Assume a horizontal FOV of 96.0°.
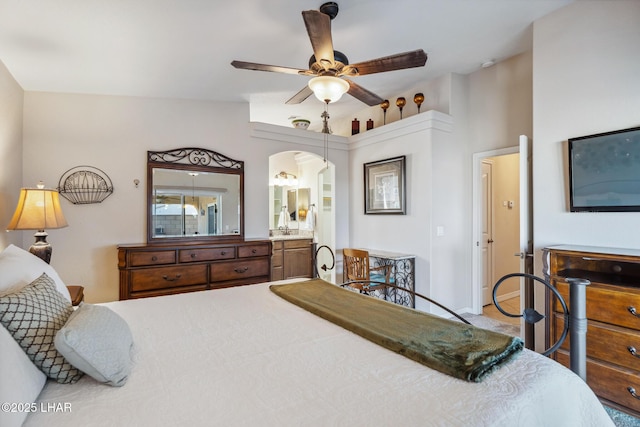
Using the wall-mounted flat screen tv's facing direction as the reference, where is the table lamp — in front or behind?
in front

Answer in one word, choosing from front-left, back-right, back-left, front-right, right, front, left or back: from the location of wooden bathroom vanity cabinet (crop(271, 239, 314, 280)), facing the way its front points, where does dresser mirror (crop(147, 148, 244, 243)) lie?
front-right

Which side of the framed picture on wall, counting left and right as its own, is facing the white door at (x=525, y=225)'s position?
left

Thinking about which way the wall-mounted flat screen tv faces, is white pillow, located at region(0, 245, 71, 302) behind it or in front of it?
in front

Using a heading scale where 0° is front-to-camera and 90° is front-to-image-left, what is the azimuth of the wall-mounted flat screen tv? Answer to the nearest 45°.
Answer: approximately 45°

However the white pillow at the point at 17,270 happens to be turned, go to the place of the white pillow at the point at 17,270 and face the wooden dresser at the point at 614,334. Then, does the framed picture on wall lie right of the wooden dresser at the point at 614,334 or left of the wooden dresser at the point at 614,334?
left

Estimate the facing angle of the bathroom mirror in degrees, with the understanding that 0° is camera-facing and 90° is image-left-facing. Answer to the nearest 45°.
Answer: approximately 0°

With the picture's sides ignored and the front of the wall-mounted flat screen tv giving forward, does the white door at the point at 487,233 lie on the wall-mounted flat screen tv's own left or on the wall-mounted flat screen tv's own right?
on the wall-mounted flat screen tv's own right

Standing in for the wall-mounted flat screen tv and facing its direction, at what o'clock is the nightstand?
The nightstand is roughly at 12 o'clock from the wall-mounted flat screen tv.

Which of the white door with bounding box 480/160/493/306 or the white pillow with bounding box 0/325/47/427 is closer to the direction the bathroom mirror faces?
the white pillow

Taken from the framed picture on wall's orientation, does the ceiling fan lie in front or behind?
in front

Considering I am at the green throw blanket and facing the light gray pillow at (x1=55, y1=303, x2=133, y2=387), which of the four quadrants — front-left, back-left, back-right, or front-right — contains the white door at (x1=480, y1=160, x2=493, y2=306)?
back-right

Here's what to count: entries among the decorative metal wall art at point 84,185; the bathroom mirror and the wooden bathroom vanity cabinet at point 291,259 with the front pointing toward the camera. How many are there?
3

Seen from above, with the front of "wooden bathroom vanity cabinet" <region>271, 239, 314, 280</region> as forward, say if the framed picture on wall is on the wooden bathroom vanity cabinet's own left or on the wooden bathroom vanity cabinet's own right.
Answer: on the wooden bathroom vanity cabinet's own left
